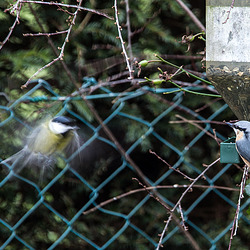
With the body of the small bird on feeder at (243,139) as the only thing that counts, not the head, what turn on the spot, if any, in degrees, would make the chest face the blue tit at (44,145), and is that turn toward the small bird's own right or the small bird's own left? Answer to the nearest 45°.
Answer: approximately 45° to the small bird's own right

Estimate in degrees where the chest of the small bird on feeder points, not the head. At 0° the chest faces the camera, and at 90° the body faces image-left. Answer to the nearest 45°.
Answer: approximately 90°
